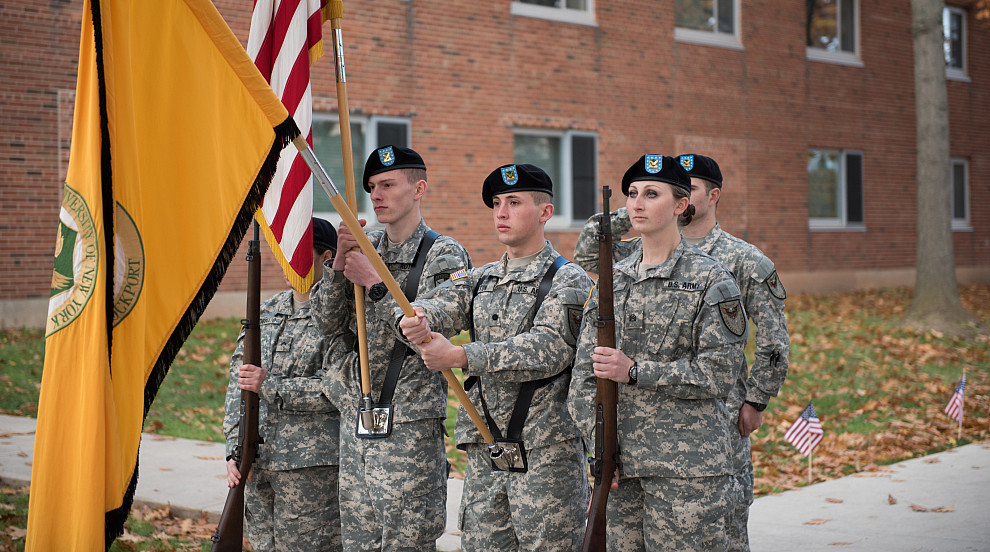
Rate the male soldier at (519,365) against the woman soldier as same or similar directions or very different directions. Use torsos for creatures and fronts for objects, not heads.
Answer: same or similar directions

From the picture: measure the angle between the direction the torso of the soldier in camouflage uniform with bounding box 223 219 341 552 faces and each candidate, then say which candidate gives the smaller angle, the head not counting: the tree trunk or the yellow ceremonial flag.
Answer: the yellow ceremonial flag

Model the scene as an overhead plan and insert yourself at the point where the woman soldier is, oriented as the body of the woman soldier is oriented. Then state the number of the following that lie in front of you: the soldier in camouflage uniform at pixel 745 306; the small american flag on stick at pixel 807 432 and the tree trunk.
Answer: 0

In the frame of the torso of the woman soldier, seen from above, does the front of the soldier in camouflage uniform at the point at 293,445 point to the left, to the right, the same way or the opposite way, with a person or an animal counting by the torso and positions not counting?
the same way

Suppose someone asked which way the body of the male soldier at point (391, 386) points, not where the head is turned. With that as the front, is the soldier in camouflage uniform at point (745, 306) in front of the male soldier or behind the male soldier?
behind

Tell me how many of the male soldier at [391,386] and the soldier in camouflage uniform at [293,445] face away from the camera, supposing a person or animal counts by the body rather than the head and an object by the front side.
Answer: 0

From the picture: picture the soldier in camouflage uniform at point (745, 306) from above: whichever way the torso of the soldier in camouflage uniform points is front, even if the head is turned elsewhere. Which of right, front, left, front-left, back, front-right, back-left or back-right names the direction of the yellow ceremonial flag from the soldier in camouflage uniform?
front

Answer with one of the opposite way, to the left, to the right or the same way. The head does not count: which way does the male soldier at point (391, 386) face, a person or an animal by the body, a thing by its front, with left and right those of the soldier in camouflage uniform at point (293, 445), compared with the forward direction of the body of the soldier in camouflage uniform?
the same way

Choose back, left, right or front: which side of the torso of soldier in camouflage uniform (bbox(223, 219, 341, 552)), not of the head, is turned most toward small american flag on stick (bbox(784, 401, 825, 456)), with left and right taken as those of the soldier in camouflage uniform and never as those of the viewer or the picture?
back

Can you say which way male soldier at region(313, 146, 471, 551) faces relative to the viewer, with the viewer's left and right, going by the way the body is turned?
facing the viewer and to the left of the viewer

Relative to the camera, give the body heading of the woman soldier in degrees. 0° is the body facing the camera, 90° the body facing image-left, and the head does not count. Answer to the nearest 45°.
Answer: approximately 45°

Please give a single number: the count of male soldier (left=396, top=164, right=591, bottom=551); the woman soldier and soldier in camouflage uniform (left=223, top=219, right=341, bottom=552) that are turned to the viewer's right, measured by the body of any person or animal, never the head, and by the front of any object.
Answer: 0

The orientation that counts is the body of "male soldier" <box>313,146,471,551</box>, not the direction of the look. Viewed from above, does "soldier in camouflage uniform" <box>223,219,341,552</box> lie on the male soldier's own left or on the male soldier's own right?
on the male soldier's own right

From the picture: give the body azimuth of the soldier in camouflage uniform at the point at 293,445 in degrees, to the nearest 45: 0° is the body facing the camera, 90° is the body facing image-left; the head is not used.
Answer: approximately 45°

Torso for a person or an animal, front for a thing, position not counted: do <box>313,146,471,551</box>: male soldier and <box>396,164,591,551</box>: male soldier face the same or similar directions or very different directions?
same or similar directions

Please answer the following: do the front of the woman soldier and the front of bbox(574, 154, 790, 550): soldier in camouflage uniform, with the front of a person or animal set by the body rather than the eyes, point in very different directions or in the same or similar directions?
same or similar directions

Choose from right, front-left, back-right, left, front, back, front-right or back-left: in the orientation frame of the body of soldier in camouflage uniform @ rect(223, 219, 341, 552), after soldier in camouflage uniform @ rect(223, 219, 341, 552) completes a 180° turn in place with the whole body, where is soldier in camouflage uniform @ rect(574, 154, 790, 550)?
front-right

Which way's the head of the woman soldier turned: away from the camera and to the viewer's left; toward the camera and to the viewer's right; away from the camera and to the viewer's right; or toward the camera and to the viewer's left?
toward the camera and to the viewer's left
